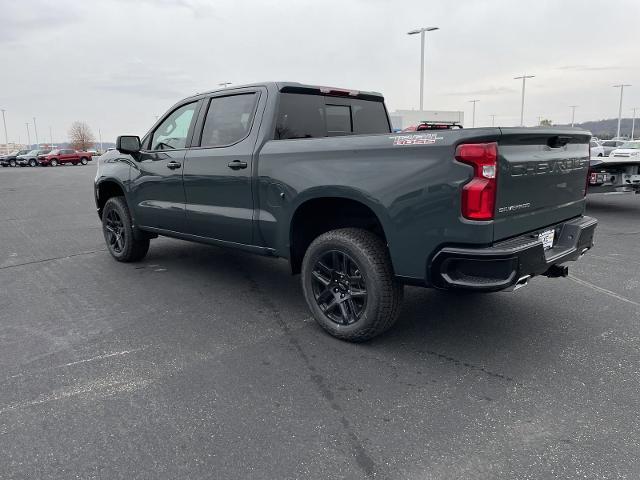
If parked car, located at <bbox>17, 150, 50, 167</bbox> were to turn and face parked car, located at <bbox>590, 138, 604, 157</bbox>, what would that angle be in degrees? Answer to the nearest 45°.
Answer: approximately 90° to its left

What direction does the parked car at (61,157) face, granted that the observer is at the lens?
facing the viewer and to the left of the viewer

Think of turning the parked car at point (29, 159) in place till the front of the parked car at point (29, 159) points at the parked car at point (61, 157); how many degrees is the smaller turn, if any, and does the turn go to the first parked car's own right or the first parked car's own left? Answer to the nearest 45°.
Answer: approximately 135° to the first parked car's own left

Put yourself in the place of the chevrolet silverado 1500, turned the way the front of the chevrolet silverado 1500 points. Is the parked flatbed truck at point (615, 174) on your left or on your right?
on your right

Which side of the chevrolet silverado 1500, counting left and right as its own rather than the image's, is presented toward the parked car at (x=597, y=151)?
right

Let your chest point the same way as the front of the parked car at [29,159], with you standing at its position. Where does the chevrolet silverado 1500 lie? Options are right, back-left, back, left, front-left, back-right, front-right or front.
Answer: front-left

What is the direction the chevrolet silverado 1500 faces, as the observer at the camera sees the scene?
facing away from the viewer and to the left of the viewer

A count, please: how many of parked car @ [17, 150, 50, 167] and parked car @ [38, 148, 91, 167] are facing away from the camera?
0
